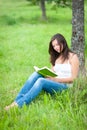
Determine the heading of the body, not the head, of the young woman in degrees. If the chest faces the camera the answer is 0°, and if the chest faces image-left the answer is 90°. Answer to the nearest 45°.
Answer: approximately 45°
